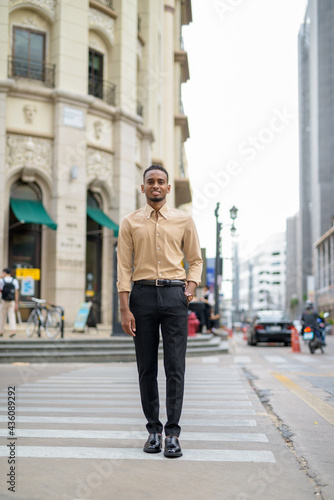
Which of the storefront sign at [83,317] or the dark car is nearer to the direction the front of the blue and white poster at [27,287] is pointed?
the storefront sign

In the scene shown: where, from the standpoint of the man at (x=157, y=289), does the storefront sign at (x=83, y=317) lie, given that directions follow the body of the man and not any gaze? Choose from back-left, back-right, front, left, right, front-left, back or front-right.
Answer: back

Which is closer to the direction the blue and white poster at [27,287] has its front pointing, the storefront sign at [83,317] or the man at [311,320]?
the storefront sign

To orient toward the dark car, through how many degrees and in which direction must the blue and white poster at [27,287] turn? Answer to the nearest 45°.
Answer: approximately 90° to its left
